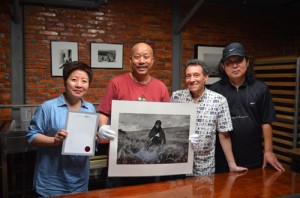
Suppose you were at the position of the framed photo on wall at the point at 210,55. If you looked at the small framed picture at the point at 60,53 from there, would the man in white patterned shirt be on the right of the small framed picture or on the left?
left

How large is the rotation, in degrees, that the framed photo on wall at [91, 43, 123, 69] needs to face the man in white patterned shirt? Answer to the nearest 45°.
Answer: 0° — it already faces them

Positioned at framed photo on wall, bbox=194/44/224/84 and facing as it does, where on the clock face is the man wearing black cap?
The man wearing black cap is roughly at 12 o'clock from the framed photo on wall.

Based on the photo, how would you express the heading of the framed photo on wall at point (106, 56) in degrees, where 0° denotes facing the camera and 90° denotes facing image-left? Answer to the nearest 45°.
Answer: approximately 0°

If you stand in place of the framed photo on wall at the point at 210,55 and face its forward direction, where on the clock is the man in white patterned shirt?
The man in white patterned shirt is roughly at 12 o'clock from the framed photo on wall.

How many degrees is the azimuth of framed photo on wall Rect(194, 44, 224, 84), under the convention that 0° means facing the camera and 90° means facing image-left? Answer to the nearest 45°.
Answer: approximately 0°
